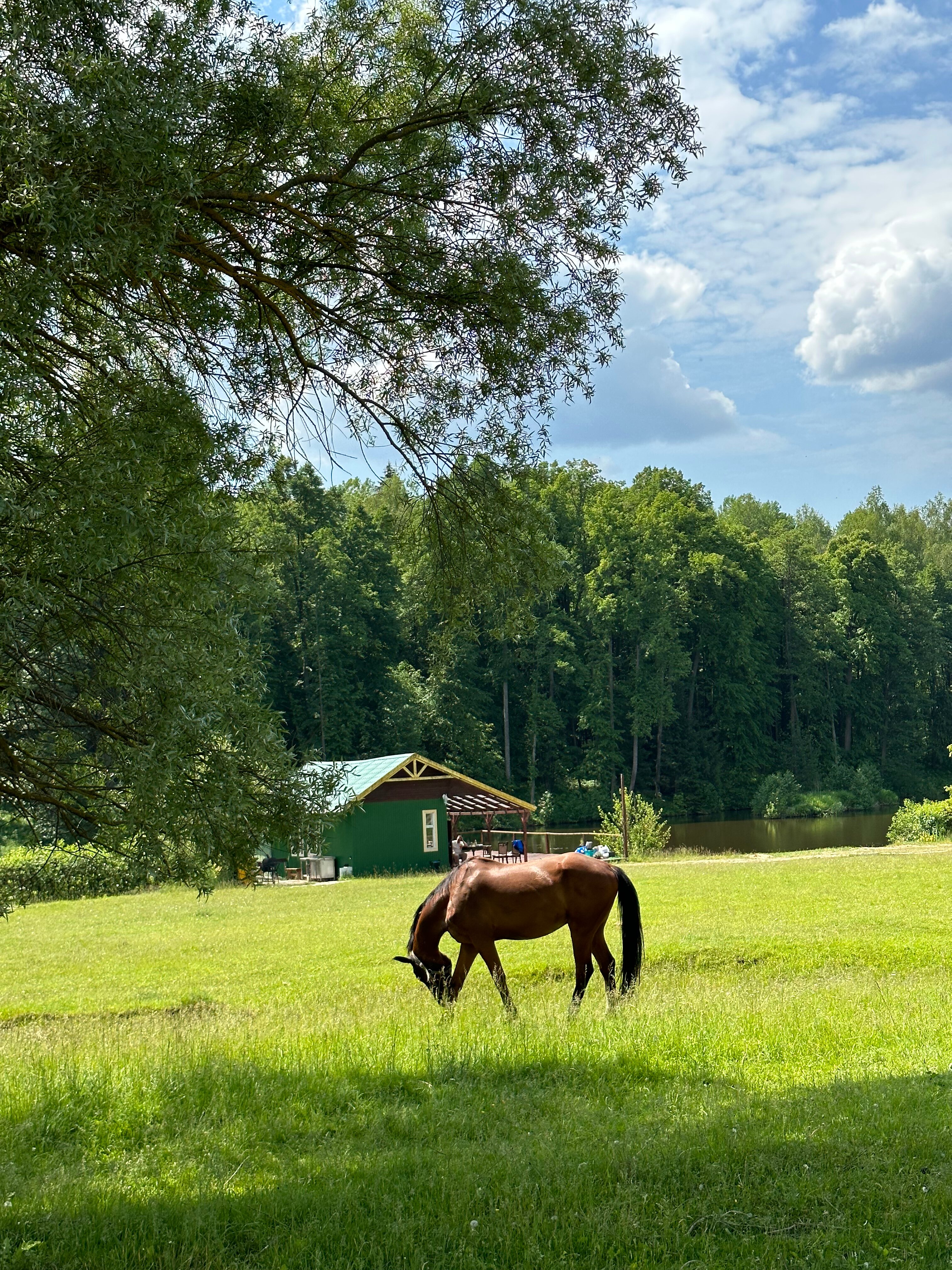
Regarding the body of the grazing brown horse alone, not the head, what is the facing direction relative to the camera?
to the viewer's left

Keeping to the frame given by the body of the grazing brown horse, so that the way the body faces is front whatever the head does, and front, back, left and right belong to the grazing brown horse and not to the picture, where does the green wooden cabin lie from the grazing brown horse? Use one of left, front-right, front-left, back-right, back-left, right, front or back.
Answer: right

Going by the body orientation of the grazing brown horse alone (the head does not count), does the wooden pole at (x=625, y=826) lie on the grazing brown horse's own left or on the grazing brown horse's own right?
on the grazing brown horse's own right

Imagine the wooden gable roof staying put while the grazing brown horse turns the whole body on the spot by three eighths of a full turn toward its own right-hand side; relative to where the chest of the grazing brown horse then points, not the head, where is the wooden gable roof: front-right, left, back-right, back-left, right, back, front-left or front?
front-left

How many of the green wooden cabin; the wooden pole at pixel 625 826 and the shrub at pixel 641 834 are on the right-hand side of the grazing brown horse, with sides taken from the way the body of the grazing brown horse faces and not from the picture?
3

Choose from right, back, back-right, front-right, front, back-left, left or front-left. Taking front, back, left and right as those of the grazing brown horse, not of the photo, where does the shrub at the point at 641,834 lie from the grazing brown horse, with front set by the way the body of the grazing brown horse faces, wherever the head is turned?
right
